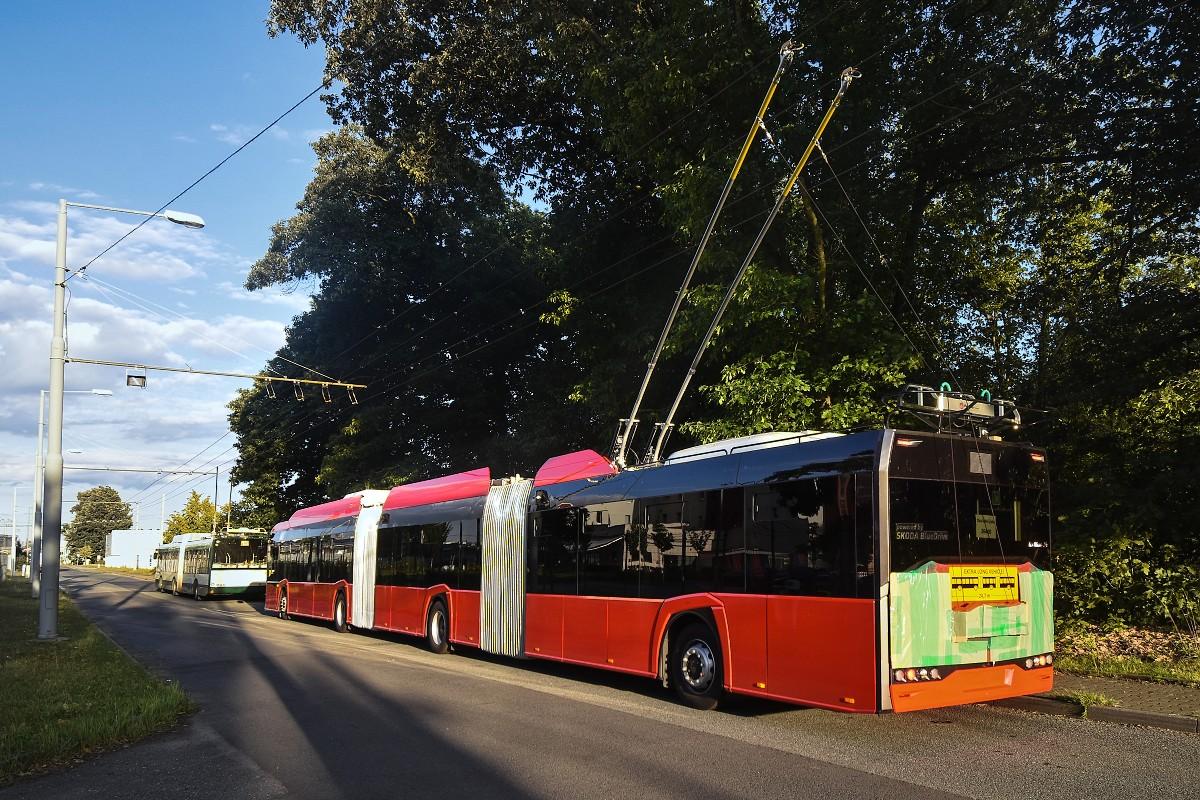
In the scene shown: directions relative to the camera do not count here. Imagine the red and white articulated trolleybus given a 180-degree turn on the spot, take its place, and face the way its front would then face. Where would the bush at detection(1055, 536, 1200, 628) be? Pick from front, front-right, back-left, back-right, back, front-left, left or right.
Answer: left

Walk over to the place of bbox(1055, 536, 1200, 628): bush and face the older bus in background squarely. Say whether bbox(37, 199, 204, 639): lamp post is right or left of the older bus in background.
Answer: left

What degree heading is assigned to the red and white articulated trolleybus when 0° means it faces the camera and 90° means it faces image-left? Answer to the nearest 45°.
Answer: approximately 135°
